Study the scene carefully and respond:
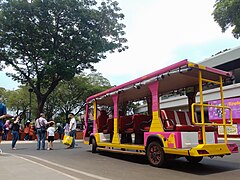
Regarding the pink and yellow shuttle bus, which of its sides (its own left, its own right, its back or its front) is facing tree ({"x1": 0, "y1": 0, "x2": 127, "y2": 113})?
front

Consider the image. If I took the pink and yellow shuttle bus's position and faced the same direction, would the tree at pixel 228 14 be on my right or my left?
on my right

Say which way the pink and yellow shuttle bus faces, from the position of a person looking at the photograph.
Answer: facing away from the viewer and to the left of the viewer

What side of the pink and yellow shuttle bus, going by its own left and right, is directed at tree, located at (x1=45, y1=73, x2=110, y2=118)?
front
